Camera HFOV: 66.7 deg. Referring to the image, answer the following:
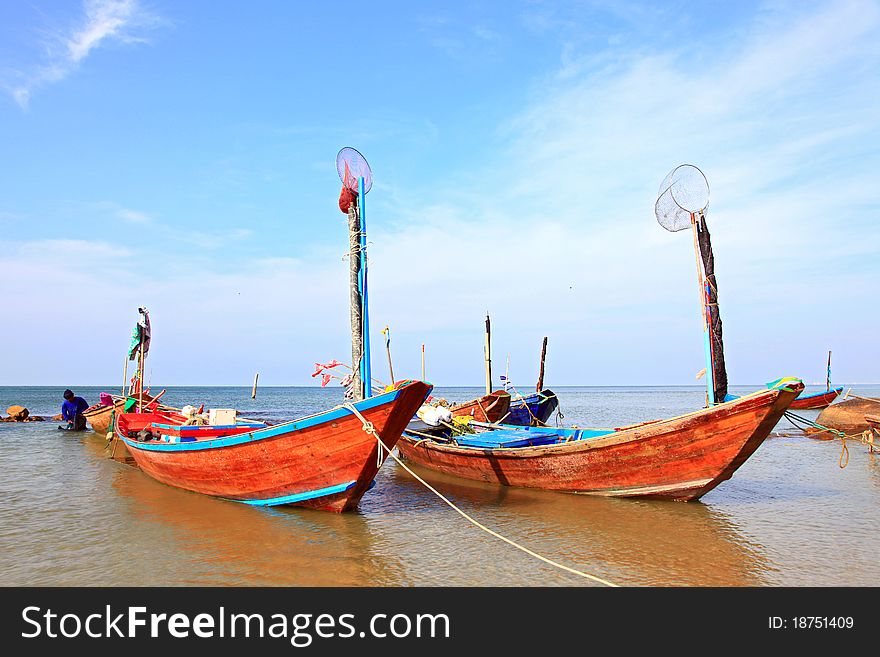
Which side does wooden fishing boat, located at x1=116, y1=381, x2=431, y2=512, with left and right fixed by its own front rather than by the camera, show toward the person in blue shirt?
back

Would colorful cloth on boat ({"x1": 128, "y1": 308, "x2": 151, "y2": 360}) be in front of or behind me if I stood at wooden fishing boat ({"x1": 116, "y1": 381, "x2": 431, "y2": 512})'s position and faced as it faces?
behind

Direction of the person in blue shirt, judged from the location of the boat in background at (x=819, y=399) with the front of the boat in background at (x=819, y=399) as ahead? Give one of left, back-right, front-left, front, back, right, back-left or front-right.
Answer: back-right

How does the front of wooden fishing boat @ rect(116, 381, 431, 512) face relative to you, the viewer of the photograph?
facing the viewer and to the right of the viewer

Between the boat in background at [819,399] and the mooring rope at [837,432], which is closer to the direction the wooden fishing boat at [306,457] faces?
the mooring rope

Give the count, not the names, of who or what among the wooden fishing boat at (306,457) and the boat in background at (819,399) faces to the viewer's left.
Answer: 0

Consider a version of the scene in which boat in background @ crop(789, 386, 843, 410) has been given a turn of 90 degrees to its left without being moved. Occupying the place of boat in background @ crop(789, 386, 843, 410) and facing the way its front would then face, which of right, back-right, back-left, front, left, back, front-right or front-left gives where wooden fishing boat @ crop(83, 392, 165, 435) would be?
back-left

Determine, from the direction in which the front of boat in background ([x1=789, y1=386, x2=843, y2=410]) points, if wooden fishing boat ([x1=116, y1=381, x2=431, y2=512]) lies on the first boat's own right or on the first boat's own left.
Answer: on the first boat's own right

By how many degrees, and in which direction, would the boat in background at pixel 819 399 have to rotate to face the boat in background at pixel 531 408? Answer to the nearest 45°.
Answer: approximately 135° to its right

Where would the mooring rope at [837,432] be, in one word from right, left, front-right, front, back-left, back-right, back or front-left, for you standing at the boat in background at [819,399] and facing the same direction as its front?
right

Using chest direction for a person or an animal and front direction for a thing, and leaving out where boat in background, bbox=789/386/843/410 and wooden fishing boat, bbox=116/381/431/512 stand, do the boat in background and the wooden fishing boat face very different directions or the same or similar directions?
same or similar directions

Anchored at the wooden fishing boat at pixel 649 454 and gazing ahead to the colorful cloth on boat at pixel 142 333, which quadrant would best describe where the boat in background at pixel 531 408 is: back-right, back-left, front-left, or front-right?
front-right

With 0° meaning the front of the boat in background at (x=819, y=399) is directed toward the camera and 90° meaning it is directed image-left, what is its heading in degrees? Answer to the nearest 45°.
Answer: approximately 270°

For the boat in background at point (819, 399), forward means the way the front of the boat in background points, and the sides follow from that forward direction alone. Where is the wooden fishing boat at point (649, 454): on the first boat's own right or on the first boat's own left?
on the first boat's own right
